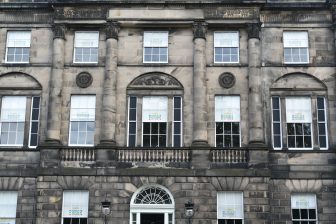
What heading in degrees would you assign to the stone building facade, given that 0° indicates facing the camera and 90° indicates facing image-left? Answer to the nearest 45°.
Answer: approximately 0°
